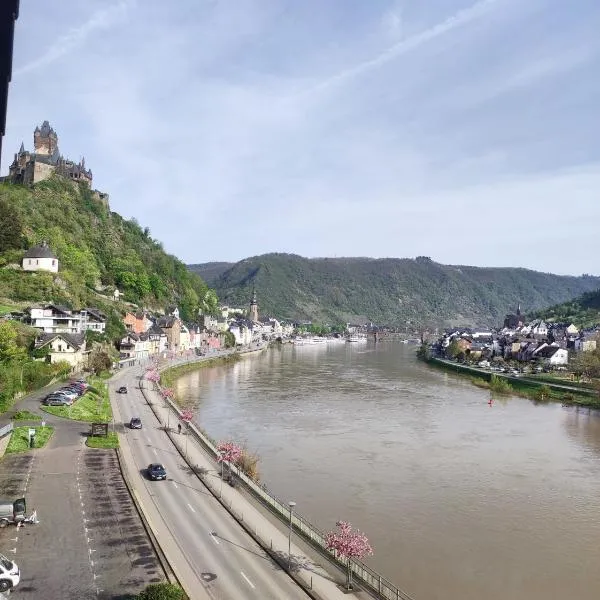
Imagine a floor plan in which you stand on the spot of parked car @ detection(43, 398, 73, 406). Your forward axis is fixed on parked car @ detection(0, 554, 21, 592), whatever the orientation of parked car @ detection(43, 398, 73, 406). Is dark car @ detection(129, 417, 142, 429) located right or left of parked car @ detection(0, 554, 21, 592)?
left

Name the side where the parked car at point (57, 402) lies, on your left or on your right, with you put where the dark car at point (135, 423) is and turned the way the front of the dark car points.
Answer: on your right

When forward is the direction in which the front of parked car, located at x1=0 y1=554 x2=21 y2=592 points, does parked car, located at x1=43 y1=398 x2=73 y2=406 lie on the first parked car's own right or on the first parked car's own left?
on the first parked car's own left

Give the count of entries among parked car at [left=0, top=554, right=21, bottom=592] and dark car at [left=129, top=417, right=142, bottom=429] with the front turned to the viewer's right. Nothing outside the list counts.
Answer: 1

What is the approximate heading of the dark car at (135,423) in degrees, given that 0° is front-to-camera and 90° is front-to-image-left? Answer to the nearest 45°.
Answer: approximately 0°

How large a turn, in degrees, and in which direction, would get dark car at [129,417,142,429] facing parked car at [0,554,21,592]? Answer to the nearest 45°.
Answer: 0° — it already faces it

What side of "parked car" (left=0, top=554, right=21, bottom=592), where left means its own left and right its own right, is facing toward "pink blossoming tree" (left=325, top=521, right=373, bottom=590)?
front

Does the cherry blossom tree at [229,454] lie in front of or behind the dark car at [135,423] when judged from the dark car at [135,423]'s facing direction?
in front

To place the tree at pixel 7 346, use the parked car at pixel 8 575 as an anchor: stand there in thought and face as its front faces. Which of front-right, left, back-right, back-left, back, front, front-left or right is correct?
left

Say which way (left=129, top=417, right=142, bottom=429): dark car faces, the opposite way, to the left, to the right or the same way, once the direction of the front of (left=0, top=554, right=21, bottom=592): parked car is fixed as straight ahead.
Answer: to the right

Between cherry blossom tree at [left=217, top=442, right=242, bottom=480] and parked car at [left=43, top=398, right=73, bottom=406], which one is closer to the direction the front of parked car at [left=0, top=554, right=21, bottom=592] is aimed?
the cherry blossom tree

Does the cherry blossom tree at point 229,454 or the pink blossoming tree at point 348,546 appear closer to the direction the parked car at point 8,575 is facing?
the pink blossoming tree

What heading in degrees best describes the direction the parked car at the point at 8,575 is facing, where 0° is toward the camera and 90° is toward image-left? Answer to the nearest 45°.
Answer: approximately 270°
